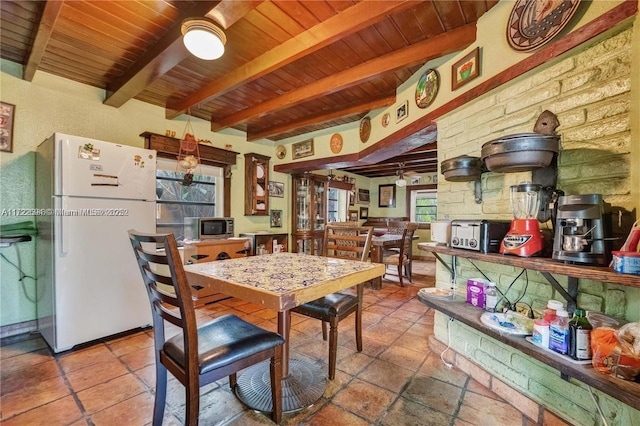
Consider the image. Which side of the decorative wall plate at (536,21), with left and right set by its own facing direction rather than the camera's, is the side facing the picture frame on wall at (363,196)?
right

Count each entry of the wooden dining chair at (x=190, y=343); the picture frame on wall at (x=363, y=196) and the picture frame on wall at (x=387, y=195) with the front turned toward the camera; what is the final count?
2

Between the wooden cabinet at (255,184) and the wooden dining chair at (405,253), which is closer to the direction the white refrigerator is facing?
the wooden dining chair

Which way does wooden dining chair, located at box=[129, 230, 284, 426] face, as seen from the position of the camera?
facing away from the viewer and to the right of the viewer

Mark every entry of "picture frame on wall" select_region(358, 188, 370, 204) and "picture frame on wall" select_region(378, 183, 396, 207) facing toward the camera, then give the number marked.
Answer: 2

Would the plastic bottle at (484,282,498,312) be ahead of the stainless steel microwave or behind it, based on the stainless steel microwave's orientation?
ahead

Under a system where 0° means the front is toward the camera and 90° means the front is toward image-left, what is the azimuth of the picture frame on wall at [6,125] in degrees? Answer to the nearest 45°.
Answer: approximately 315°

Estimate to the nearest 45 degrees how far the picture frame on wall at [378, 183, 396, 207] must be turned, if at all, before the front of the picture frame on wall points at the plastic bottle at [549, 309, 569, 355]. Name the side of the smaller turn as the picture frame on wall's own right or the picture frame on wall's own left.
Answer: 0° — it already faces it

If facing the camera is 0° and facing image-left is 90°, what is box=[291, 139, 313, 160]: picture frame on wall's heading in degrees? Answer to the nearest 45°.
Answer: approximately 45°
